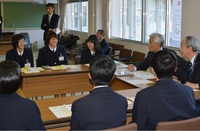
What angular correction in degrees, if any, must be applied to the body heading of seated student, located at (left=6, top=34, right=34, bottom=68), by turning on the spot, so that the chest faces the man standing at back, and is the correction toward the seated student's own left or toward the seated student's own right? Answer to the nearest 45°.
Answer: approximately 135° to the seated student's own left

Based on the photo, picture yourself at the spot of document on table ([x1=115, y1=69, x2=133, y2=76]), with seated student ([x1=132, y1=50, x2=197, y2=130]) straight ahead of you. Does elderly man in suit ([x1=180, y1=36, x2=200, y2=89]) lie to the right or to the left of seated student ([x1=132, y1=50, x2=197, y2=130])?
left

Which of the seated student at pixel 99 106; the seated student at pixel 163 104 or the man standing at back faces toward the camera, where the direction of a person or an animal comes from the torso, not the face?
the man standing at back

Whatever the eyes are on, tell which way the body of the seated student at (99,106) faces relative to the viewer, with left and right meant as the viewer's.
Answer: facing away from the viewer

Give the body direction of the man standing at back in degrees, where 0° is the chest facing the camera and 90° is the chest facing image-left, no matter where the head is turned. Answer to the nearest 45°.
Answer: approximately 0°

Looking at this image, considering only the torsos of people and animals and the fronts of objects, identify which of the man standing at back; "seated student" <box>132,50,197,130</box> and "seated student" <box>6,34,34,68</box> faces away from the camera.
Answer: "seated student" <box>132,50,197,130</box>

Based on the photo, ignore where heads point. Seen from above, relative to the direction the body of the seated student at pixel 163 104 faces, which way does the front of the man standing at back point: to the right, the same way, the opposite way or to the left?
the opposite way

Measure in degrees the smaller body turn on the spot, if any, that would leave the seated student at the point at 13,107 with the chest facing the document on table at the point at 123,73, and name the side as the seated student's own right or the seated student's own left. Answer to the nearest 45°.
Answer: approximately 45° to the seated student's own right

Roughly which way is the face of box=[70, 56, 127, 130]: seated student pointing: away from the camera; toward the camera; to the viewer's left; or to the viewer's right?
away from the camera

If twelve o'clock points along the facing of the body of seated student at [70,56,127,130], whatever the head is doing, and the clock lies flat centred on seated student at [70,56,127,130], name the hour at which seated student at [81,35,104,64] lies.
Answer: seated student at [81,35,104,64] is roughly at 12 o'clock from seated student at [70,56,127,130].

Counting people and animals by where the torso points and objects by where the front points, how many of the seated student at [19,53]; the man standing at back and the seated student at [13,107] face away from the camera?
1

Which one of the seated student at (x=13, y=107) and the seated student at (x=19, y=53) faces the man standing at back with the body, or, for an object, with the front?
the seated student at (x=13, y=107)

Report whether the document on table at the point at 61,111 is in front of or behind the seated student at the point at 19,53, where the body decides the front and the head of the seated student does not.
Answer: in front

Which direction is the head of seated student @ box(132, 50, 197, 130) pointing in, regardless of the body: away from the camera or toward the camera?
away from the camera
